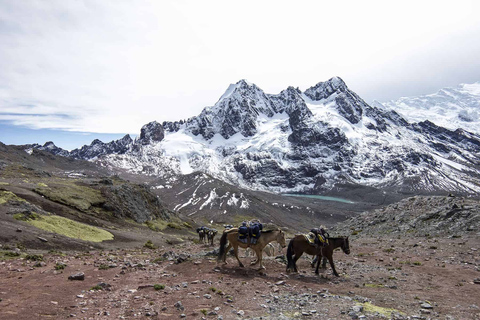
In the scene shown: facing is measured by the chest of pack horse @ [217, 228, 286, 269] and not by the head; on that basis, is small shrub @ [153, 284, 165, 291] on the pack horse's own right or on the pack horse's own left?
on the pack horse's own right

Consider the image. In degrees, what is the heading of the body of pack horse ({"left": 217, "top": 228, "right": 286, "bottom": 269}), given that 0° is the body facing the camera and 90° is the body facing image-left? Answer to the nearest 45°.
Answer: approximately 270°

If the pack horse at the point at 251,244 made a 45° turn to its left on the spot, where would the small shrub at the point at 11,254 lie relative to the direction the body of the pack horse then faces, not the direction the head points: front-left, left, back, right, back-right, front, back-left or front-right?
back-left
